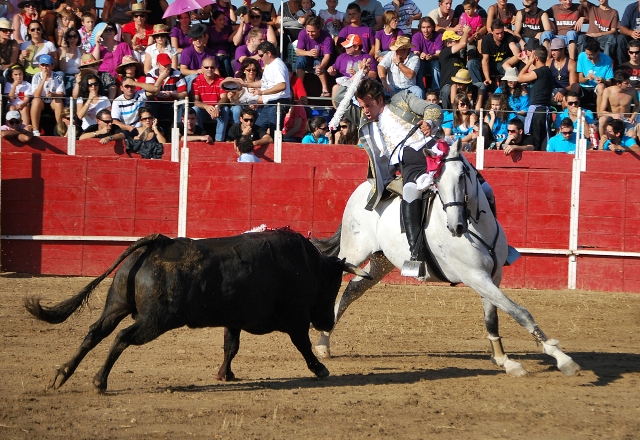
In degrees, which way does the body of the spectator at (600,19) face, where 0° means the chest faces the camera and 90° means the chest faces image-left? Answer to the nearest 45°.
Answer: approximately 0°

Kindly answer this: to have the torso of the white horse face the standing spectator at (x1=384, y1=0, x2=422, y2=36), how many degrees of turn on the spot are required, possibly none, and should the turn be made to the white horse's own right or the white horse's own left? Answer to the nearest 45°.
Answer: approximately 135° to the white horse's own left

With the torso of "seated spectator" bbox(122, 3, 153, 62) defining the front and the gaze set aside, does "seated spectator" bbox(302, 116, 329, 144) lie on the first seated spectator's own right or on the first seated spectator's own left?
on the first seated spectator's own left

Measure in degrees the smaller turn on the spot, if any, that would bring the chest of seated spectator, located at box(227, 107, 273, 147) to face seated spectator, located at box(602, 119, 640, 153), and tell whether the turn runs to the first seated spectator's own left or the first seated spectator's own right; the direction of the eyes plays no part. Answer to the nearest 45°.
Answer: approximately 90° to the first seated spectator's own left

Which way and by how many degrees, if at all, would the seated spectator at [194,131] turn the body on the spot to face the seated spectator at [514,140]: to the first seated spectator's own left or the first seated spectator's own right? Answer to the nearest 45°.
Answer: approximately 90° to the first seated spectator's own left

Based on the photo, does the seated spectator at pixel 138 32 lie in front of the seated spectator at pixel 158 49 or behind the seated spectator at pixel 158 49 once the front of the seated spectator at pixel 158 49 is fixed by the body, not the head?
behind
